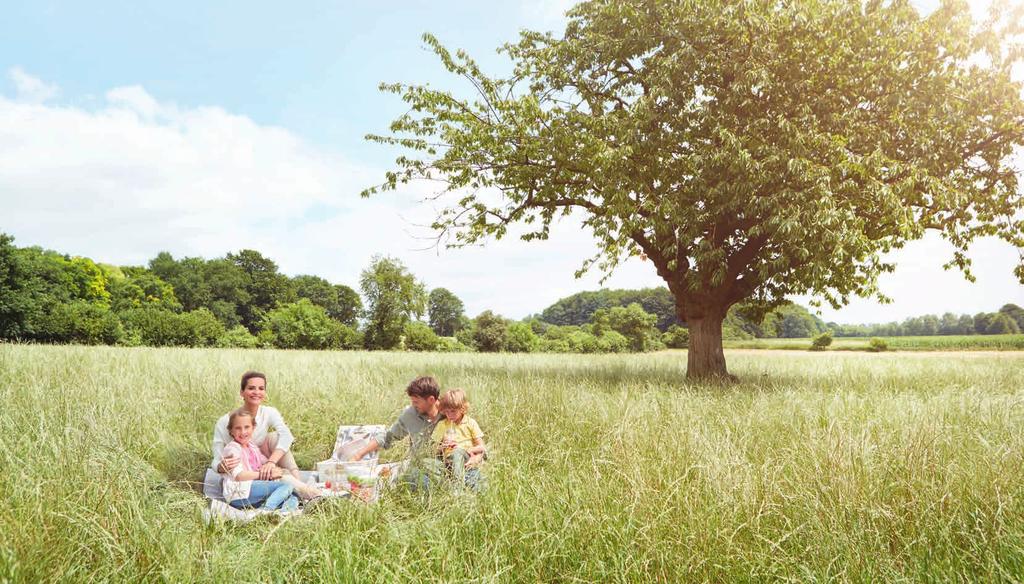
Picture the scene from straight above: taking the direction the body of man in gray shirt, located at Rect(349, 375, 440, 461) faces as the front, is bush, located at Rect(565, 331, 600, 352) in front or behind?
behind

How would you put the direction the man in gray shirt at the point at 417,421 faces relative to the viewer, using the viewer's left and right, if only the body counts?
facing the viewer and to the left of the viewer

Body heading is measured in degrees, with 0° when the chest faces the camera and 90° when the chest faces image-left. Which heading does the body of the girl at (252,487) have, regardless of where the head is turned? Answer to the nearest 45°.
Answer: approximately 315°

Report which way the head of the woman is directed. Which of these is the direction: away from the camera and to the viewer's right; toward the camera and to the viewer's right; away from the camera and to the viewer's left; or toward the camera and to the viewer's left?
toward the camera and to the viewer's right

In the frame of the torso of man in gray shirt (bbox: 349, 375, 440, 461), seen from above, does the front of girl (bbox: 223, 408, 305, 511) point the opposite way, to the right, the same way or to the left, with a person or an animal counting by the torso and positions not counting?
to the left

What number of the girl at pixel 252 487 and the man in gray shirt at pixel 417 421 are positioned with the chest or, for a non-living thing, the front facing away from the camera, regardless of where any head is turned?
0

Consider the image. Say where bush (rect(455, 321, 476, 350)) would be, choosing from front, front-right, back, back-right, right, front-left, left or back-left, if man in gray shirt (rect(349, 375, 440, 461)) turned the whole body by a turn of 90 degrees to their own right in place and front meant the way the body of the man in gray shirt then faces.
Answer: front-right

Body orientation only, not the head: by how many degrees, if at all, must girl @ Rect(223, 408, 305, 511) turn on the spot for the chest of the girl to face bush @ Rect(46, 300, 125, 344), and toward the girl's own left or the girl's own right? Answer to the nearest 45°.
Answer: approximately 135° to the girl's own left

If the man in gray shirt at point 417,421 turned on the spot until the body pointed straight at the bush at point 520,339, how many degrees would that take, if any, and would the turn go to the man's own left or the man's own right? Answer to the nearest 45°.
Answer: approximately 135° to the man's own right

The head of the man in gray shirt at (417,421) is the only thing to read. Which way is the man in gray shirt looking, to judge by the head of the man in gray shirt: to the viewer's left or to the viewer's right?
to the viewer's left

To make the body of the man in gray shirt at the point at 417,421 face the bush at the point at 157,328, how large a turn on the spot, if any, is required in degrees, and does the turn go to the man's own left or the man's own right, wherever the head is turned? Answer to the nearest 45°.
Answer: approximately 90° to the man's own right

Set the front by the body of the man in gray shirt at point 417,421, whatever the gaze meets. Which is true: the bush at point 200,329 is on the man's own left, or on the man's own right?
on the man's own right

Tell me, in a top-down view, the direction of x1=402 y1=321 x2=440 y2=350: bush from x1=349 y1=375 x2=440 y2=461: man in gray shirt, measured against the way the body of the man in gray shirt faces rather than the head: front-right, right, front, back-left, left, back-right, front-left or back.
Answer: back-right

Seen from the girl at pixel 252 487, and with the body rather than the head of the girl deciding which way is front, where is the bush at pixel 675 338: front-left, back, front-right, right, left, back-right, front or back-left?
left
